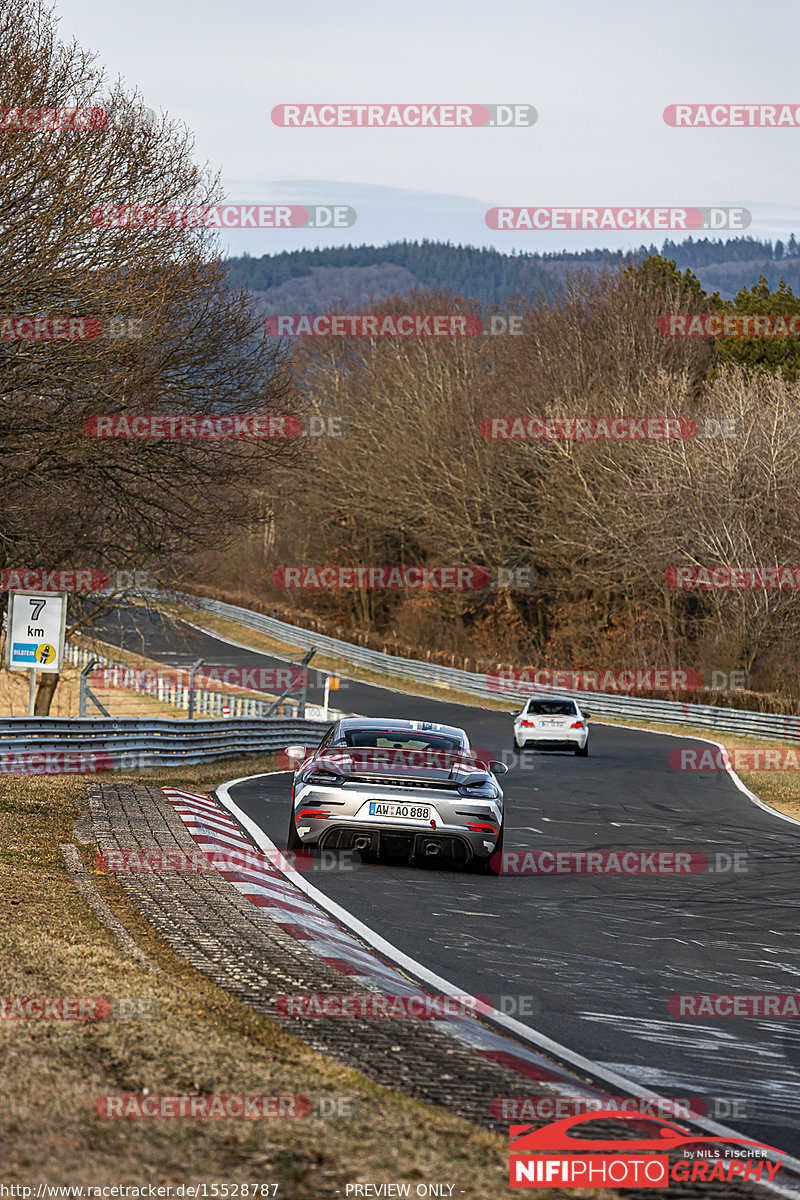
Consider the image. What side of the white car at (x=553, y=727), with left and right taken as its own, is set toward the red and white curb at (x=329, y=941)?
back

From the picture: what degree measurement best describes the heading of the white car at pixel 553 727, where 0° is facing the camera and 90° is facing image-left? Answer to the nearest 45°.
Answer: approximately 180°

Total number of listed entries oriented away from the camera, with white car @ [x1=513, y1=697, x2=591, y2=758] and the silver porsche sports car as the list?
2

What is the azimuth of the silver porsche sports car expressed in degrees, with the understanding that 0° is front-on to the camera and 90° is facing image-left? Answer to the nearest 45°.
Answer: approximately 180°

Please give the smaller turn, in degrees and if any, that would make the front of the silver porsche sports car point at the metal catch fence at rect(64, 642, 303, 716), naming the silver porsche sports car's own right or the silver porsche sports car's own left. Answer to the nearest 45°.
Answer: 0° — it already faces it
